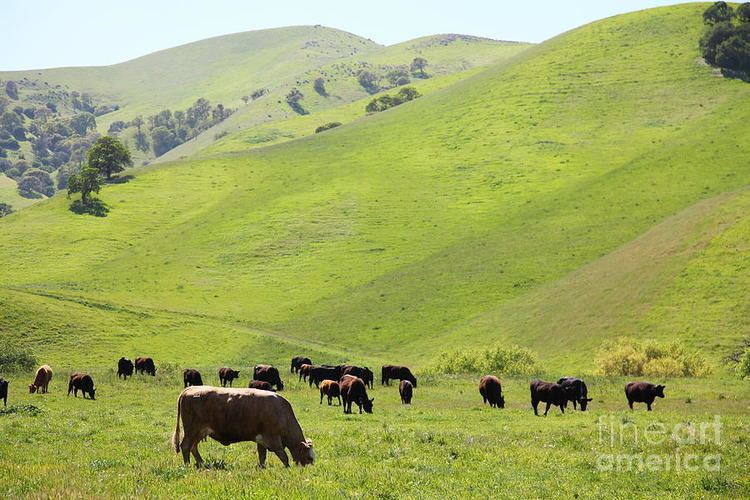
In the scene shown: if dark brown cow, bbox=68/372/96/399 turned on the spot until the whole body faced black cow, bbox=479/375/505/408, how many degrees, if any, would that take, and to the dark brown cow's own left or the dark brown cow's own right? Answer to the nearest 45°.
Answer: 0° — it already faces it

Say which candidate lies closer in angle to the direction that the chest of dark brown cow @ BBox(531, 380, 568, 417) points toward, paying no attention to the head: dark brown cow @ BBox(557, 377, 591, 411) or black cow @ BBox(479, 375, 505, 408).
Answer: the dark brown cow

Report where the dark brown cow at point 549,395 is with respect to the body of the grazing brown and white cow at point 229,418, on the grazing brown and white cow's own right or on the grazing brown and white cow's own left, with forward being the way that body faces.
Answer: on the grazing brown and white cow's own left

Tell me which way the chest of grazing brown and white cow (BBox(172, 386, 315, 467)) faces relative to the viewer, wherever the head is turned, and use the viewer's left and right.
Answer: facing to the right of the viewer

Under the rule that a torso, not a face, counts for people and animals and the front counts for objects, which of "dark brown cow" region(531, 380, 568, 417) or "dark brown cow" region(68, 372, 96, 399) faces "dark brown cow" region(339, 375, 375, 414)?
"dark brown cow" region(68, 372, 96, 399)

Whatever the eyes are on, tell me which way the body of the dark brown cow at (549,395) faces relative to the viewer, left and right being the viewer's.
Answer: facing to the right of the viewer

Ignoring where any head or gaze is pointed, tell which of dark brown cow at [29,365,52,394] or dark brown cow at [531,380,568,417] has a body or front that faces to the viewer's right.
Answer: dark brown cow at [531,380,568,417]

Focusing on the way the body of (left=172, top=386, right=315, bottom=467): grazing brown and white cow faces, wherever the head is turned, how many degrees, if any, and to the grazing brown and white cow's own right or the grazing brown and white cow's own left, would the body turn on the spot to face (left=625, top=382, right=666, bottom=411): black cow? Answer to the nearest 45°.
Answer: approximately 45° to the grazing brown and white cow's own left

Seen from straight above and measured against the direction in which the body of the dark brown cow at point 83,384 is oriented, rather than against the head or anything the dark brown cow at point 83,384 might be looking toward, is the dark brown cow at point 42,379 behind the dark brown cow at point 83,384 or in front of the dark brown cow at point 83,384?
behind
